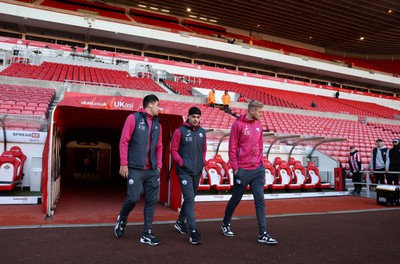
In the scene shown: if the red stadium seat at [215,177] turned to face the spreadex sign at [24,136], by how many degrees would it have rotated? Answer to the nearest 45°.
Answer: approximately 135° to its right

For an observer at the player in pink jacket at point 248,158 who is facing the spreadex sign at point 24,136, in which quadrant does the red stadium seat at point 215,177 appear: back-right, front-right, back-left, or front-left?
front-right

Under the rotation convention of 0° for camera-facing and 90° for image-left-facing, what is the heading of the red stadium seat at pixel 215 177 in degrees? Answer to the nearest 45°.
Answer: approximately 315°

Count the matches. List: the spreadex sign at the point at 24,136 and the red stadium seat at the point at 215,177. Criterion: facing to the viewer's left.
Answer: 0

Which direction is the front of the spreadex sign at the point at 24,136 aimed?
toward the camera

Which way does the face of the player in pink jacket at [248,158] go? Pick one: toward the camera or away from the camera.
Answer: toward the camera

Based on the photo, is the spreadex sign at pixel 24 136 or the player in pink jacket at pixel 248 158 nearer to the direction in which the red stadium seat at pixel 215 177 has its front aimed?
the player in pink jacket

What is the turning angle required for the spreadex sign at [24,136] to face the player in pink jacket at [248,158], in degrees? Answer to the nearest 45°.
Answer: approximately 45° to its left

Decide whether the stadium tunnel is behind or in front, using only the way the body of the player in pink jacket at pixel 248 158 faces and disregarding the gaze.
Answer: behind

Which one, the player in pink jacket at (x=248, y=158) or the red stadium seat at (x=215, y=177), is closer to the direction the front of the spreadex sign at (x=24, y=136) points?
the player in pink jacket

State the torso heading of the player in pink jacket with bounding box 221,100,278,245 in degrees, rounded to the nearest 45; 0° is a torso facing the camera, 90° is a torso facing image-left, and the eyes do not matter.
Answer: approximately 315°

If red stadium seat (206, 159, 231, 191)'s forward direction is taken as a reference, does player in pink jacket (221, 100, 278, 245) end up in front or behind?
in front

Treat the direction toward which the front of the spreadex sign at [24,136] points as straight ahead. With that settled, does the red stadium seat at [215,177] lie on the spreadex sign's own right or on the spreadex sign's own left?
on the spreadex sign's own left

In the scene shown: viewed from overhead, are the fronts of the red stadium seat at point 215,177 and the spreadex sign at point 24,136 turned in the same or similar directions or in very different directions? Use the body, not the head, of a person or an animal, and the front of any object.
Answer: same or similar directions

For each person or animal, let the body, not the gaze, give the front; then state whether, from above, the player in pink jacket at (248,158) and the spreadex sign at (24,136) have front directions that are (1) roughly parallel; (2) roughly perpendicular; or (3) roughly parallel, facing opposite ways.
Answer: roughly parallel

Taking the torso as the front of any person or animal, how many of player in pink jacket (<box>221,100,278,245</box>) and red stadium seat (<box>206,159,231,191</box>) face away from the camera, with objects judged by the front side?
0
